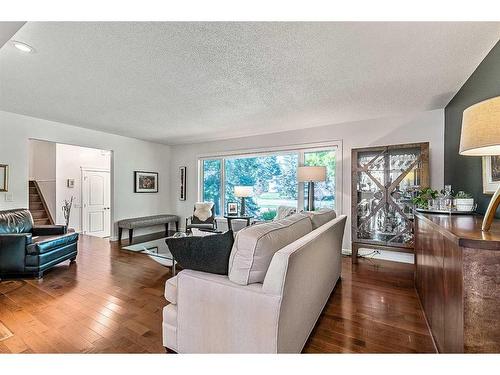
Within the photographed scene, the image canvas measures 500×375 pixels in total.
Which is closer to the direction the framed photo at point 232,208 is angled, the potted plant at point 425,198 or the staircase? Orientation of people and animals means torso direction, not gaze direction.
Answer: the potted plant

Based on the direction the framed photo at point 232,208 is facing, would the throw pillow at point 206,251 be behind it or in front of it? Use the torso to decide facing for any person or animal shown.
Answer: in front

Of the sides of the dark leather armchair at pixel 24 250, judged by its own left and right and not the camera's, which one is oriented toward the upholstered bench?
left

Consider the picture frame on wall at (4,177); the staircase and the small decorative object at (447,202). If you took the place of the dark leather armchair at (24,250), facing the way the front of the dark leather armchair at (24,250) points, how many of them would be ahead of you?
1

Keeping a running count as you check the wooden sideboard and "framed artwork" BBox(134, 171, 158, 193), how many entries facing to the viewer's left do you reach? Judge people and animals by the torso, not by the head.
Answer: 1

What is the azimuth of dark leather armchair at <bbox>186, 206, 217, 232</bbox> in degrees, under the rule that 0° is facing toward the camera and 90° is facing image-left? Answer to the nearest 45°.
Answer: approximately 0°

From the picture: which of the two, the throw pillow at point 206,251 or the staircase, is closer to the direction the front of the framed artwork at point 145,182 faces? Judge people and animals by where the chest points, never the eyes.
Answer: the throw pillow

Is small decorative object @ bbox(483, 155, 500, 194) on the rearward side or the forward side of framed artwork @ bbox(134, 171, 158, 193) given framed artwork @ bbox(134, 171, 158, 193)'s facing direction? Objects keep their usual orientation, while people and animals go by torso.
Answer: on the forward side

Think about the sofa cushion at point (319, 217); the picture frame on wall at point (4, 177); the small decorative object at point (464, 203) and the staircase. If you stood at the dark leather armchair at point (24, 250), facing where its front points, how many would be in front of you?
2

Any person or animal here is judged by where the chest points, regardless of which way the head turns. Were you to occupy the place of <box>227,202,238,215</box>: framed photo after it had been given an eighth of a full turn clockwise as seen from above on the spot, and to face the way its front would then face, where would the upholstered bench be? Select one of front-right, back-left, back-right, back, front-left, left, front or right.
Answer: front-right

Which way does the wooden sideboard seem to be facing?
to the viewer's left
